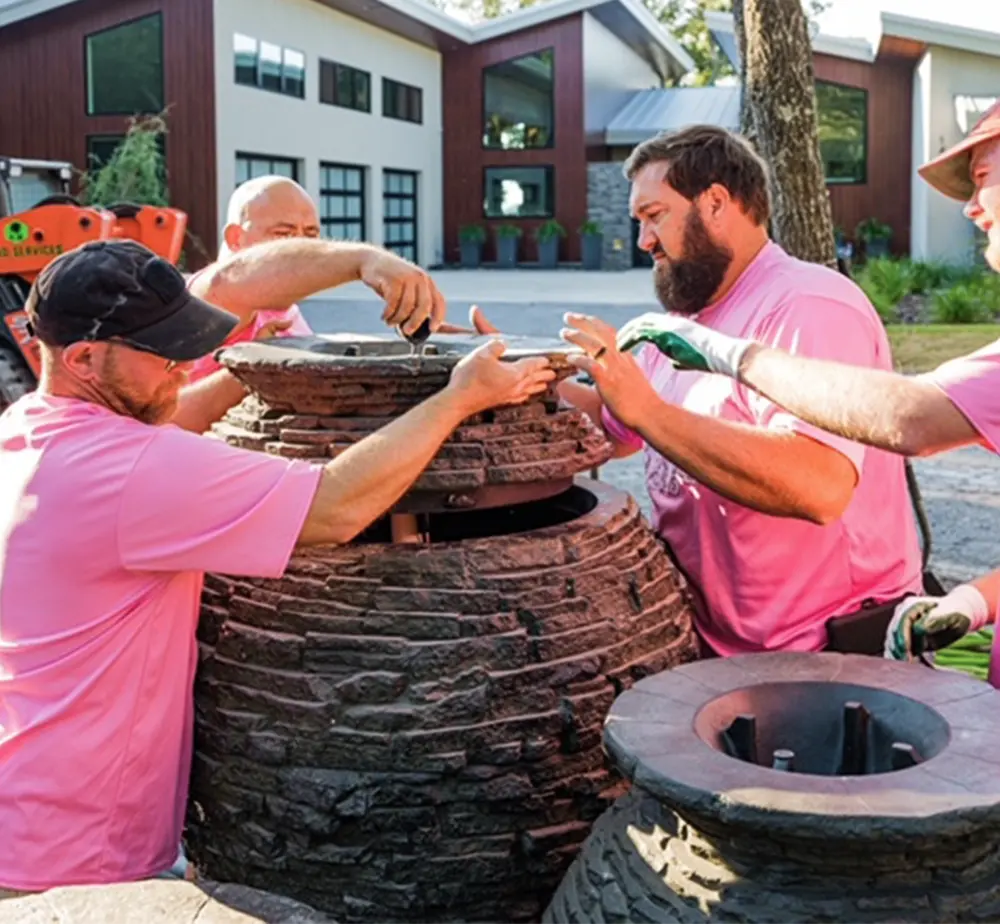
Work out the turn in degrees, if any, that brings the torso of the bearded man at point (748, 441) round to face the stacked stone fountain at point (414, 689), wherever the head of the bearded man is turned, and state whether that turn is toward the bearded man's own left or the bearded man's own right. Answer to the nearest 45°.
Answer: approximately 45° to the bearded man's own left

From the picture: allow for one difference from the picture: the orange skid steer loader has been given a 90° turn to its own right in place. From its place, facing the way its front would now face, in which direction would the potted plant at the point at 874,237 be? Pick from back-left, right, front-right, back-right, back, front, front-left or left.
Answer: back-left

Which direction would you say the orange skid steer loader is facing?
to the viewer's right

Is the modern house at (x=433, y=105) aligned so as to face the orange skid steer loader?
no

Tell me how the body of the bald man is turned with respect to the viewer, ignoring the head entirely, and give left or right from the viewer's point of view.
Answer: facing the viewer and to the right of the viewer

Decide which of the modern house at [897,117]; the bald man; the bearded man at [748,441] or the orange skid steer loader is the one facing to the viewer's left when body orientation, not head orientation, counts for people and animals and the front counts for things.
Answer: the bearded man

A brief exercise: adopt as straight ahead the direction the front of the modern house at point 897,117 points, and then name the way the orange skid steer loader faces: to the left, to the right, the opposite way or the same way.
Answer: to the left

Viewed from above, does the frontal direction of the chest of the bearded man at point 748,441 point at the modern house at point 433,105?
no

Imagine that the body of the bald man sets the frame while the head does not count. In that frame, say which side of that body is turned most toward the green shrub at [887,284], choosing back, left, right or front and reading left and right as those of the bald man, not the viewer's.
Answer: left

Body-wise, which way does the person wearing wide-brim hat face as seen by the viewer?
to the viewer's left

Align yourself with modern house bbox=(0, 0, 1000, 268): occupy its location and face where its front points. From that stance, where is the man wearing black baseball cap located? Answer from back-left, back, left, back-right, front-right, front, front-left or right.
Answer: front-right

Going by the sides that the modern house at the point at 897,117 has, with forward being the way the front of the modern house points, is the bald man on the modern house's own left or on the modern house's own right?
on the modern house's own right

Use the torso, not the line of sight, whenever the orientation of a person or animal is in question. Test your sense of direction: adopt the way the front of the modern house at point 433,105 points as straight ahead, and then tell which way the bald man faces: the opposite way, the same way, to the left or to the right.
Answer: the same way

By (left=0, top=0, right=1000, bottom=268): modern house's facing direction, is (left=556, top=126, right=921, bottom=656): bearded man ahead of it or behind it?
ahead

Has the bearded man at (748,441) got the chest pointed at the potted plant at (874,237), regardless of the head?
no

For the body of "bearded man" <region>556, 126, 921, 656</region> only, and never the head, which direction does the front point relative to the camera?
to the viewer's left

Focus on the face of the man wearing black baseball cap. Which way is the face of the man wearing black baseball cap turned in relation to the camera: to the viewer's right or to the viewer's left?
to the viewer's right

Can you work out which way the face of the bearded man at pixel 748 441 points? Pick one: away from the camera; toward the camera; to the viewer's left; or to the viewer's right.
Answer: to the viewer's left

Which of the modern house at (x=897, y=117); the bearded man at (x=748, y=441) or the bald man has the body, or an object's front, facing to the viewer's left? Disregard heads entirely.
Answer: the bearded man
